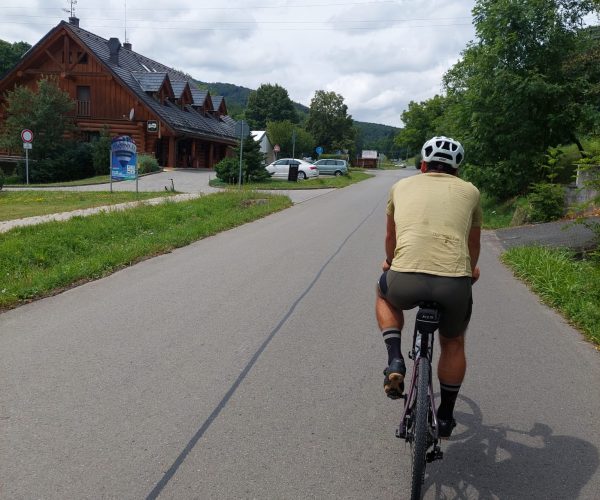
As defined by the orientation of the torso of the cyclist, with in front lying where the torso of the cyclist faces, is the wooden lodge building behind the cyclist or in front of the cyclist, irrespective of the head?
in front

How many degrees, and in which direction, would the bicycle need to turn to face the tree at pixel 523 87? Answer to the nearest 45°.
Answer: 0° — it already faces it

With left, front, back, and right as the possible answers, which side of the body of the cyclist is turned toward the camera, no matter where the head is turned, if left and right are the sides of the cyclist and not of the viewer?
back

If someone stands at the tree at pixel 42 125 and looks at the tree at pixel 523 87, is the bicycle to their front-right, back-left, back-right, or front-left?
front-right

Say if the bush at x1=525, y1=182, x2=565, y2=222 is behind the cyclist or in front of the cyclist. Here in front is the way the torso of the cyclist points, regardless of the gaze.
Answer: in front

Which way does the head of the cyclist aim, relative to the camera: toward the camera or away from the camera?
away from the camera

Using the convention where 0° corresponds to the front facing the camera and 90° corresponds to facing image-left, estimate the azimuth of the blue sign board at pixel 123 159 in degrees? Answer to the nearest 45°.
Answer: approximately 0°

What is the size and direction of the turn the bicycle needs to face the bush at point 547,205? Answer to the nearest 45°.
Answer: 0° — it already faces it

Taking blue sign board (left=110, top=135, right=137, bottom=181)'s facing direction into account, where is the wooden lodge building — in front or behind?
behind

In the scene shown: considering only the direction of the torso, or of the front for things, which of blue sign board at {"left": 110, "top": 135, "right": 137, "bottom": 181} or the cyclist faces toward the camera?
the blue sign board

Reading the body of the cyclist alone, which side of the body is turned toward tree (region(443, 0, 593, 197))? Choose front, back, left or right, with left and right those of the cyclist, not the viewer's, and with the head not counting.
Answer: front

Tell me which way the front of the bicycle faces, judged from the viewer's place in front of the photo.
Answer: facing away from the viewer

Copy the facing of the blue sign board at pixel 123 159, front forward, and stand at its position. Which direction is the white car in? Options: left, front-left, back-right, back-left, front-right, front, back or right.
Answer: back-left

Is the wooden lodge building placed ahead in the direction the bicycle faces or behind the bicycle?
ahead

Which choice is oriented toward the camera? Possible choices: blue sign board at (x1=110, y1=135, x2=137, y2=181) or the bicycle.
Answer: the blue sign board

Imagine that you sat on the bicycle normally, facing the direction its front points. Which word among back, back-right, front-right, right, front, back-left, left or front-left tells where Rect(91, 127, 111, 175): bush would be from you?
front-left
